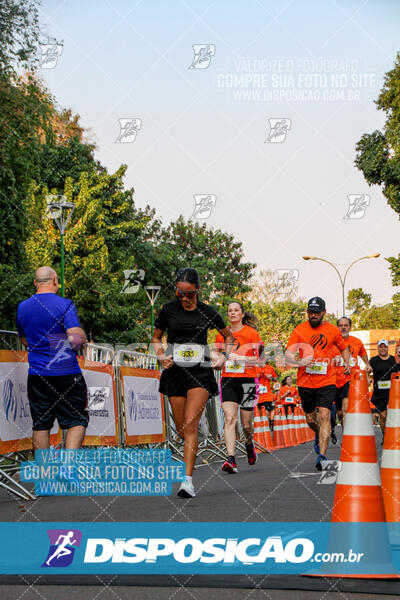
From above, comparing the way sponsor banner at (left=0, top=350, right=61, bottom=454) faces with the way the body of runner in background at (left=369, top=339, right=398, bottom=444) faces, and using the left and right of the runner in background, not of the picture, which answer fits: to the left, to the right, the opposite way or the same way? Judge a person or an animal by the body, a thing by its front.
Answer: to the left

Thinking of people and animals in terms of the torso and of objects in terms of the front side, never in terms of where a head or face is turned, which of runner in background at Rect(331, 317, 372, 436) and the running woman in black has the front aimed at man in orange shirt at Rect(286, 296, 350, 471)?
the runner in background

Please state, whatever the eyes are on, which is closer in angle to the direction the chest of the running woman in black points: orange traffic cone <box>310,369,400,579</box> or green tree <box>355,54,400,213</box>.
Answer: the orange traffic cone

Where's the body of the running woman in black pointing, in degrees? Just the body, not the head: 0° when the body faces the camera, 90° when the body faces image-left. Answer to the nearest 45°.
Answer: approximately 0°

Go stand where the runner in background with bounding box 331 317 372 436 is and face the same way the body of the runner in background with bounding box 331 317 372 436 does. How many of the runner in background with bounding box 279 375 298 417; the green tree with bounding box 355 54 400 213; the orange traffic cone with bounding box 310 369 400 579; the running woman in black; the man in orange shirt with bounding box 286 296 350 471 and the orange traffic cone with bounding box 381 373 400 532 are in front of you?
4

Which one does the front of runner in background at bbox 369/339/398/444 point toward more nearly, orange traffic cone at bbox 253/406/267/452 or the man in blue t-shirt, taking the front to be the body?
the man in blue t-shirt
